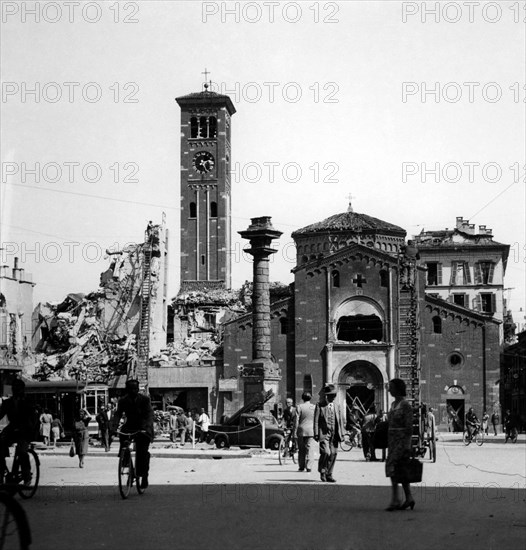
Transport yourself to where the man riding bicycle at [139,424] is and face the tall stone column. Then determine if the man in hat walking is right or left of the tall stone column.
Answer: right

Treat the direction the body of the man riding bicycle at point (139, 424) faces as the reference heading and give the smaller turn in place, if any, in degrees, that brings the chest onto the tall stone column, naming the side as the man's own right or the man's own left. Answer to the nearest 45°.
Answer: approximately 135° to the man's own right

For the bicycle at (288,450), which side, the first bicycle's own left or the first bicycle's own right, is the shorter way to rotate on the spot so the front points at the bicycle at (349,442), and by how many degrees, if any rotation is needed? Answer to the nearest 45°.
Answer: approximately 135° to the first bicycle's own right

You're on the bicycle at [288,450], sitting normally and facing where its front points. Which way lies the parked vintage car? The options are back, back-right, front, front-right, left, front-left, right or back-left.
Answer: back-right
